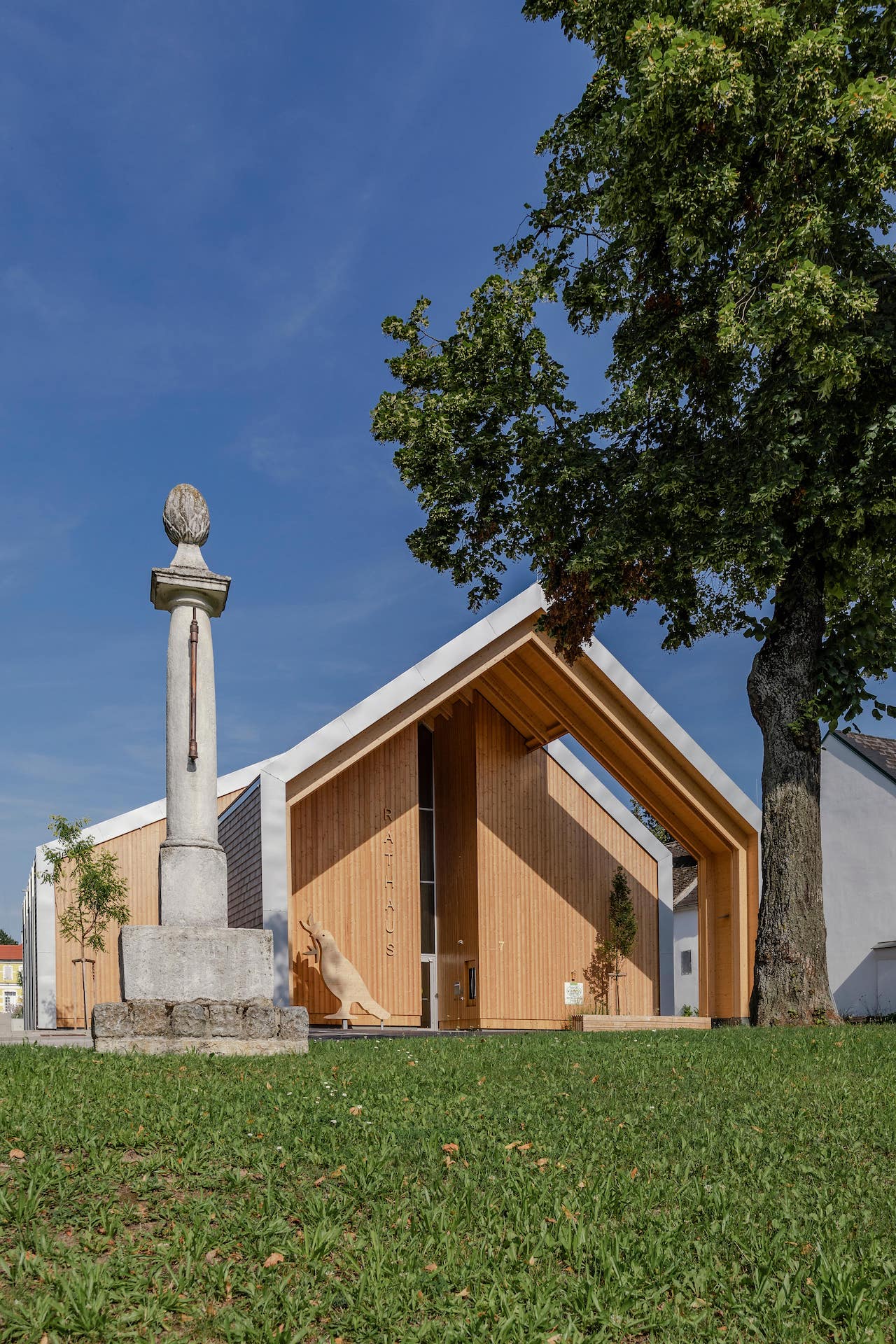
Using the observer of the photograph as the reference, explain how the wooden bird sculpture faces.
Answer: facing to the left of the viewer

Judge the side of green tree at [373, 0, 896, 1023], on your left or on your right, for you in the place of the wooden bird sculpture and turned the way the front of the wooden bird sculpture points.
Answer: on your left

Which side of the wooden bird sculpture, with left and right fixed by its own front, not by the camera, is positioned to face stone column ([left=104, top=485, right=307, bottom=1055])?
left

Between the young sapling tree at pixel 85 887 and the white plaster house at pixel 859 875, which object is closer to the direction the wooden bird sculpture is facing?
the young sapling tree

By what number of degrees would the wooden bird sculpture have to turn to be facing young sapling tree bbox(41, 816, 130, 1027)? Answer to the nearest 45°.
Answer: approximately 45° to its right
